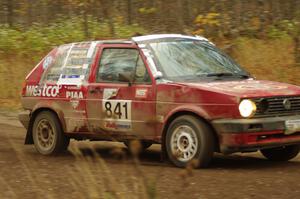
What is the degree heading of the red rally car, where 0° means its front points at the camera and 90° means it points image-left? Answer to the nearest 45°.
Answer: approximately 315°
